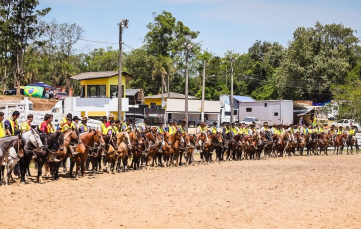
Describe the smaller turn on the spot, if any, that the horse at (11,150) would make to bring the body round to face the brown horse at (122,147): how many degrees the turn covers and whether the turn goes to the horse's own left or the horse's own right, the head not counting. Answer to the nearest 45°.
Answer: approximately 90° to the horse's own left

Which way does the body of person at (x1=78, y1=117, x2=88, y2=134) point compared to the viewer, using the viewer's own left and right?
facing the viewer and to the right of the viewer

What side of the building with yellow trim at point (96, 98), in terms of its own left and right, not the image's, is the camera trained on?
front

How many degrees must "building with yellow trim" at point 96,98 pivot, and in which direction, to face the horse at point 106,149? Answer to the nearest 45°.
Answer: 0° — it already faces it

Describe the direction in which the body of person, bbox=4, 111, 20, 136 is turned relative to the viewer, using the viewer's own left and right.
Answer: facing the viewer and to the right of the viewer

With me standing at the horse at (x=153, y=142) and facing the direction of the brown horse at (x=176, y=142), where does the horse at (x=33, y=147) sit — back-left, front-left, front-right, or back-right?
back-right

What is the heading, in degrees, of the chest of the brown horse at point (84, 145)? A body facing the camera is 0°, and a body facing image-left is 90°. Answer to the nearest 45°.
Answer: approximately 315°

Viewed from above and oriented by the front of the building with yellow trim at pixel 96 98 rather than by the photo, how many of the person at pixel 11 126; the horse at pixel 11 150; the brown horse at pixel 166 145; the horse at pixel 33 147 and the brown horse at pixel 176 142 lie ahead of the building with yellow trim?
5
